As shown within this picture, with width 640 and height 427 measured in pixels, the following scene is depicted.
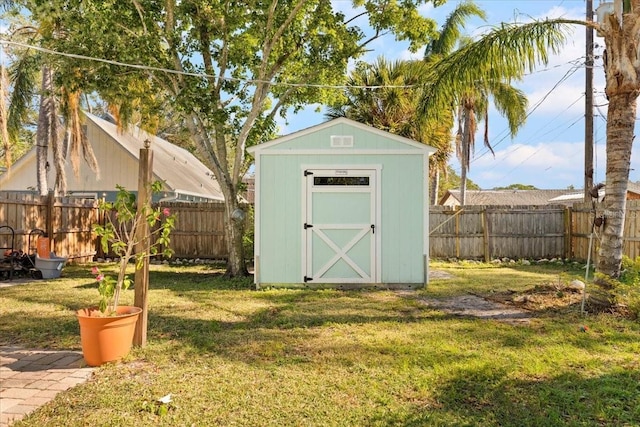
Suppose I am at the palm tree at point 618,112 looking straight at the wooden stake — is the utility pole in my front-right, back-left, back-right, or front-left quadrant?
back-right

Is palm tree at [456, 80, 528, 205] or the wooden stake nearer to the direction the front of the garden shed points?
the wooden stake

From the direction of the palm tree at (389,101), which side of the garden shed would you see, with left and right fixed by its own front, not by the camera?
back

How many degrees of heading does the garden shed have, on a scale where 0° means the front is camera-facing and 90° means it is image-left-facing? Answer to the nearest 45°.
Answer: approximately 0°

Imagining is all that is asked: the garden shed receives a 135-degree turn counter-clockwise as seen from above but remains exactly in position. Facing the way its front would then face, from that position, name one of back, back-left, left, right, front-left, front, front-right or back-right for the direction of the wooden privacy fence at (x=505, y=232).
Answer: front

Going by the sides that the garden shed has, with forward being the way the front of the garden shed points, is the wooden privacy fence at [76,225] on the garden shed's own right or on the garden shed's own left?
on the garden shed's own right

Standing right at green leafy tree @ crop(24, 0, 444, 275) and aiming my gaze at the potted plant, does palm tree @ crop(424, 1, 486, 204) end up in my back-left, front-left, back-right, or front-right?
back-left

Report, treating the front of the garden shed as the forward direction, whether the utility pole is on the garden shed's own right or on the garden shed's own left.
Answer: on the garden shed's own left
